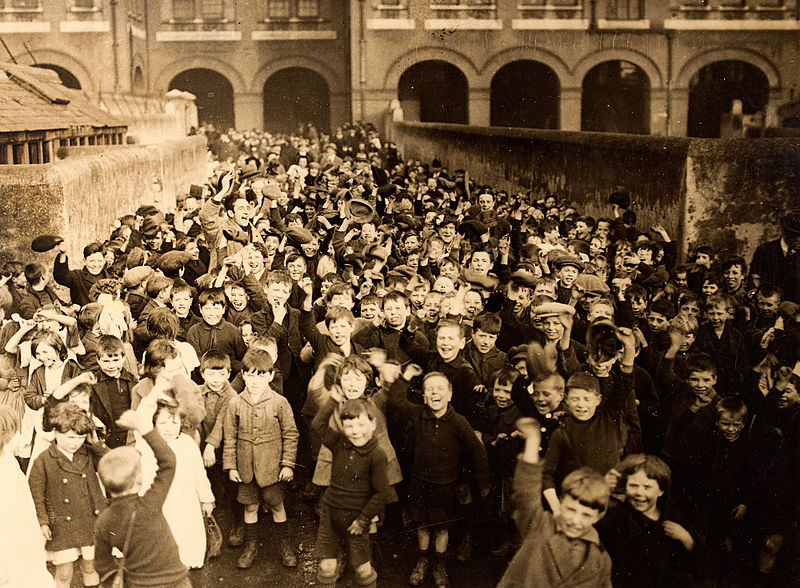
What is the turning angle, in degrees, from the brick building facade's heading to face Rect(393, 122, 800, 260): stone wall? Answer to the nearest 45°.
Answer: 0° — it already faces it

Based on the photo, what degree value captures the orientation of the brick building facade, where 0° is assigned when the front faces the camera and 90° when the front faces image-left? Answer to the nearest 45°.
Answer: approximately 0°

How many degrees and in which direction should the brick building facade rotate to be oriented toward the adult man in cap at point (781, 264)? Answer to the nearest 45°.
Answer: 0° — it already faces them

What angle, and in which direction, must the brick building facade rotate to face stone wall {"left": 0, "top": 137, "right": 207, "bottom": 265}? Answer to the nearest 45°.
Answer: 0° — it already faces it

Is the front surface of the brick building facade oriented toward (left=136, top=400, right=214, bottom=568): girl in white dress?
yes
